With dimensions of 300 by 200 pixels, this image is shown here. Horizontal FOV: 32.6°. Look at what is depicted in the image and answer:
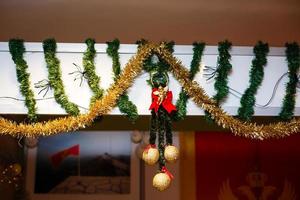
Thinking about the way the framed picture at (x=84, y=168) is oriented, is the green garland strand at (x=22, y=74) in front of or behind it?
in front

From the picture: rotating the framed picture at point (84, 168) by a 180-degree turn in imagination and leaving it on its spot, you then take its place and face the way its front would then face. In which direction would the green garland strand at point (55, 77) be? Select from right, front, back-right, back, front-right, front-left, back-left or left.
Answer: back

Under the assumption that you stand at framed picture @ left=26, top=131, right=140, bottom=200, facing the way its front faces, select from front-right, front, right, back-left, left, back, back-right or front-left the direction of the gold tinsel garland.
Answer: front

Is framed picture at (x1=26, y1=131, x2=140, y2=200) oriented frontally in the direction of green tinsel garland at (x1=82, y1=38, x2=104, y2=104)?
yes

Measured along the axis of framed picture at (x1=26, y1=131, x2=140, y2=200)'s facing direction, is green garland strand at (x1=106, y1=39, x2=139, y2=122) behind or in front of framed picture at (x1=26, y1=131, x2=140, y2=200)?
in front

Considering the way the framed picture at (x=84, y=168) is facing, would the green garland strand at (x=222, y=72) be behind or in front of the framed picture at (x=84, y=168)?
in front

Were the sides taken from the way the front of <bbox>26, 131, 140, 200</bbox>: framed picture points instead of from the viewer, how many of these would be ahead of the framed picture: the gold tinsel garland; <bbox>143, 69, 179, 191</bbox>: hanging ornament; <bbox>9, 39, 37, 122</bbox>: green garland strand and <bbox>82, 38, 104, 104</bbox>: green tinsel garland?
4

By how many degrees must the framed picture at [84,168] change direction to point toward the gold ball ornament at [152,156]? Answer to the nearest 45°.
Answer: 0° — it already faces it

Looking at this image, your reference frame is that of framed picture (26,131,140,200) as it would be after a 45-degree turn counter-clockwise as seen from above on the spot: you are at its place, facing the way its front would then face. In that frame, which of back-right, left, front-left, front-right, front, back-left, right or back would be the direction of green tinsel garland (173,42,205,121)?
front-right

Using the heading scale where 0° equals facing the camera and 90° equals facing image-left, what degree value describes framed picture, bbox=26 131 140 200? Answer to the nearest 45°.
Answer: approximately 0°
